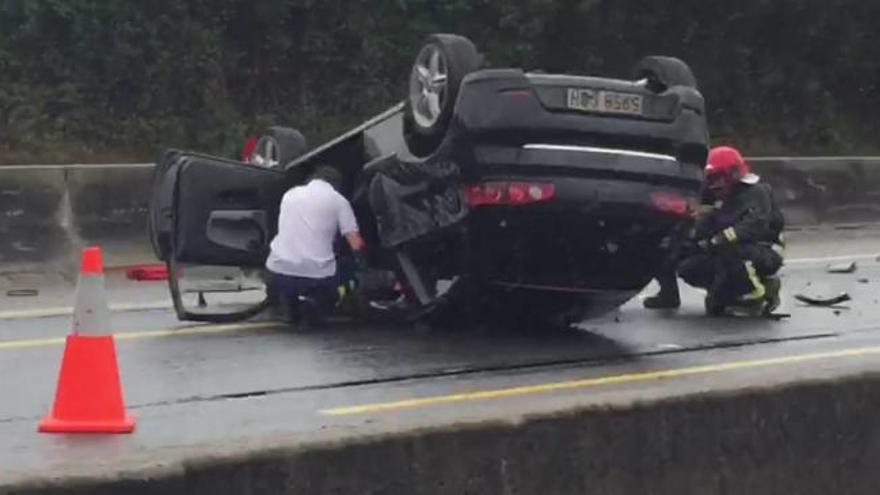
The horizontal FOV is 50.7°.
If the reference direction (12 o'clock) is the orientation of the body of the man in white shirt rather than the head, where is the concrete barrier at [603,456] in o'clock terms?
The concrete barrier is roughly at 4 o'clock from the man in white shirt.

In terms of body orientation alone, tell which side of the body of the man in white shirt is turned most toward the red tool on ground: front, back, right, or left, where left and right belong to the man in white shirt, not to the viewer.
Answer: left

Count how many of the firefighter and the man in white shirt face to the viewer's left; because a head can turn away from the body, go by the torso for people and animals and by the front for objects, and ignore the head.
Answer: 1

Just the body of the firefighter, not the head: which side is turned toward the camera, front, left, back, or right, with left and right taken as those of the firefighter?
left

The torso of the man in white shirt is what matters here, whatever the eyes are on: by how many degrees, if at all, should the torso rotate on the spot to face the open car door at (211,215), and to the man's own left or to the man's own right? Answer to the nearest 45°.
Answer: approximately 90° to the man's own left

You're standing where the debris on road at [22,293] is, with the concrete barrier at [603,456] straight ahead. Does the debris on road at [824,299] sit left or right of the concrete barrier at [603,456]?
left

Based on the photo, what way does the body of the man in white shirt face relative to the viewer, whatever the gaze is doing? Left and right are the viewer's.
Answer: facing away from the viewer and to the right of the viewer

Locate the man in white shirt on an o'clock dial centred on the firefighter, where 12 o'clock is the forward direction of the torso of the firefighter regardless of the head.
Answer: The man in white shirt is roughly at 11 o'clock from the firefighter.

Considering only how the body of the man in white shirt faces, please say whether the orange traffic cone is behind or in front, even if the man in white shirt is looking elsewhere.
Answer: behind

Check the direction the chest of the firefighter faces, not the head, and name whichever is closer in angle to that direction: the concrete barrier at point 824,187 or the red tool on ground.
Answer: the red tool on ground

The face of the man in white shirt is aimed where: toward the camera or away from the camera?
away from the camera
